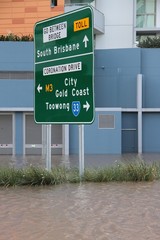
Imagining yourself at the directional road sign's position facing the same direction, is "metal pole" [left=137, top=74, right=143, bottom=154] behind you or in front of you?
behind

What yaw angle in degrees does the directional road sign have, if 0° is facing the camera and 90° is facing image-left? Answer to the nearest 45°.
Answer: approximately 45°
